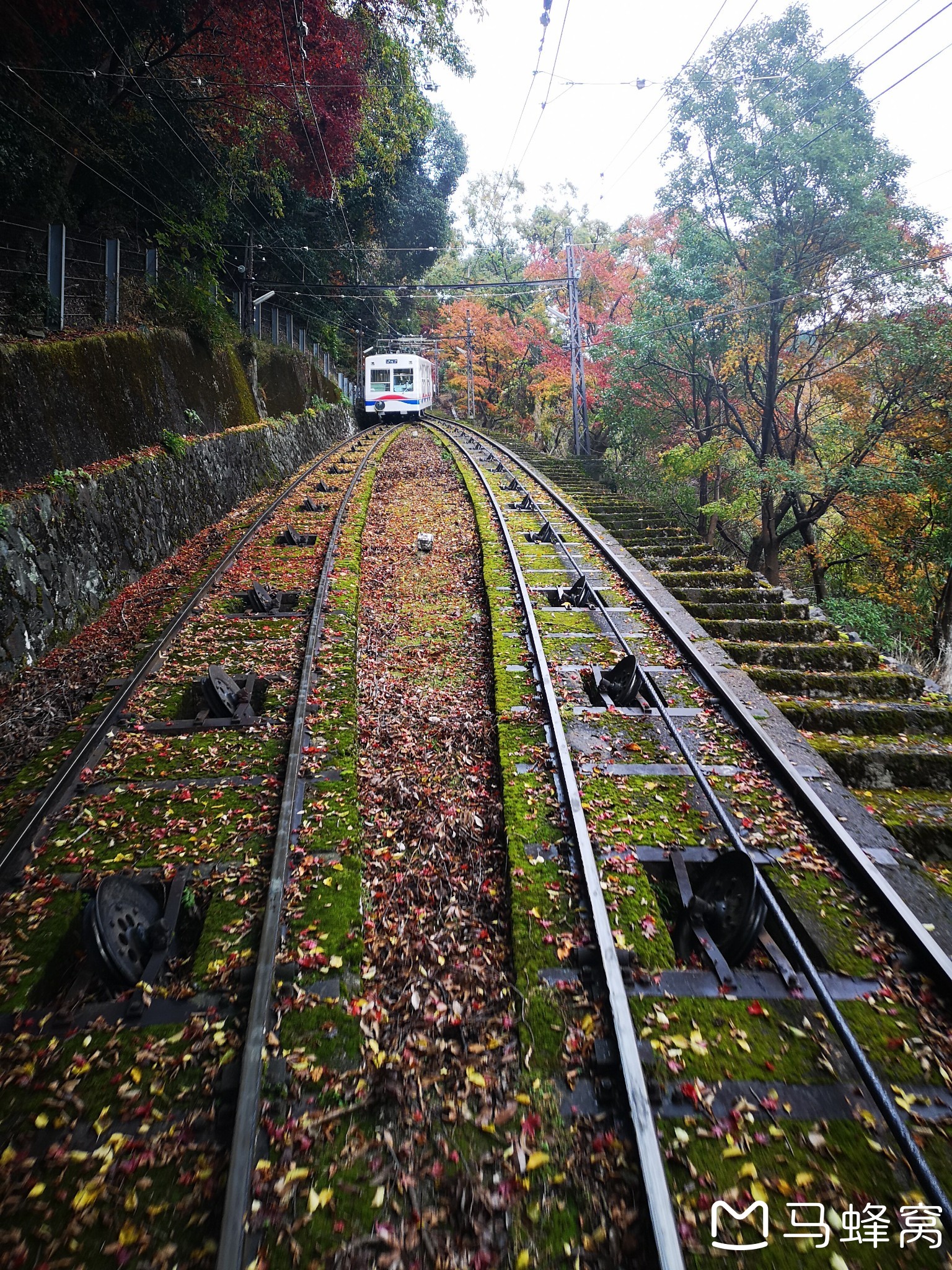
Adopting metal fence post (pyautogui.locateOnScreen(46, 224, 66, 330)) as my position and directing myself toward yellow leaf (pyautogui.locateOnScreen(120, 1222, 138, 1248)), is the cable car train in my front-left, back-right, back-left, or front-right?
back-left

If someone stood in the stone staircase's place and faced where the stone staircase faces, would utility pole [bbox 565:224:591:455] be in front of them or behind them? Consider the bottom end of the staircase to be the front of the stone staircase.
behind

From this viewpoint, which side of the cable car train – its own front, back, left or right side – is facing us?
front

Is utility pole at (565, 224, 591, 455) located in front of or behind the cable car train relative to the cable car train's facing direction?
in front

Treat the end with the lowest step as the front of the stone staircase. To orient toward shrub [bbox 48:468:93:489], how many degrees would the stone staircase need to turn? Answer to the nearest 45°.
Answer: approximately 90° to its right

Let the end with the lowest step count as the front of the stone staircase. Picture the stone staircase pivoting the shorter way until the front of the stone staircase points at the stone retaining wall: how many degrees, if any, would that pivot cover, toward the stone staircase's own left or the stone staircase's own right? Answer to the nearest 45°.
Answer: approximately 90° to the stone staircase's own right

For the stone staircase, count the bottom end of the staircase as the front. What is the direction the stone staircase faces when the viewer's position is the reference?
facing the viewer

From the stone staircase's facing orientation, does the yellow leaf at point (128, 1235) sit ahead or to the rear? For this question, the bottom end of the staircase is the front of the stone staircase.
ahead

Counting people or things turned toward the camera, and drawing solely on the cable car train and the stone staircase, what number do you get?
2

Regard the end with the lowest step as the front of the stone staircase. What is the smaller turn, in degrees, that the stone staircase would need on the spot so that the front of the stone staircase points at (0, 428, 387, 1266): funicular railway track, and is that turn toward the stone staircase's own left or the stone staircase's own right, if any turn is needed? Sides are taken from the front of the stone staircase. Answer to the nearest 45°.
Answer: approximately 45° to the stone staircase's own right

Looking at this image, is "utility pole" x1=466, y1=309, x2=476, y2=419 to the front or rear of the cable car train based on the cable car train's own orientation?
to the rear
